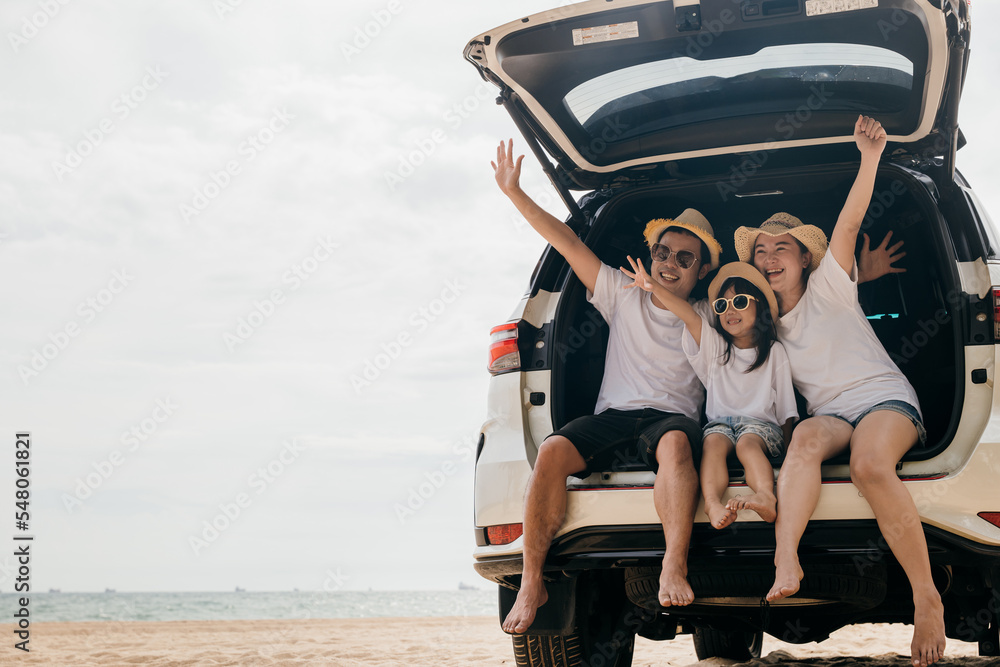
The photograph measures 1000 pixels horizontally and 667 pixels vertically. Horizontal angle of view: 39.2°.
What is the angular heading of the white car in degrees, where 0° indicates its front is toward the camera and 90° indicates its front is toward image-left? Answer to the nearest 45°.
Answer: approximately 180°
